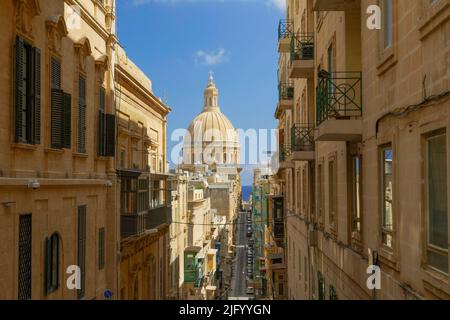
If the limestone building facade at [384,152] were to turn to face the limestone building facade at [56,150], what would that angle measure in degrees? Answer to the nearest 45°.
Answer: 0° — it already faces it

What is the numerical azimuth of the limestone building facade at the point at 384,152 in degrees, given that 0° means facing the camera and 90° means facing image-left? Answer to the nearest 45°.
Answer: approximately 90°
